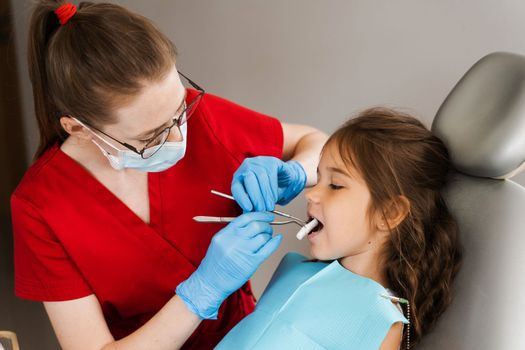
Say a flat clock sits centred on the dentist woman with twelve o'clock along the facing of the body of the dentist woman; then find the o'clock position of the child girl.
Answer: The child girl is roughly at 11 o'clock from the dentist woman.

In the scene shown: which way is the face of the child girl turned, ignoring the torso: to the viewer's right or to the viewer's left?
to the viewer's left

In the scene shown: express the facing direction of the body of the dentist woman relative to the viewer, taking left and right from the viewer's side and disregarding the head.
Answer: facing the viewer and to the right of the viewer

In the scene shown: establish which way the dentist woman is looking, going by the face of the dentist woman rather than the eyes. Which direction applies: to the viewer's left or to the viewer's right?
to the viewer's right
